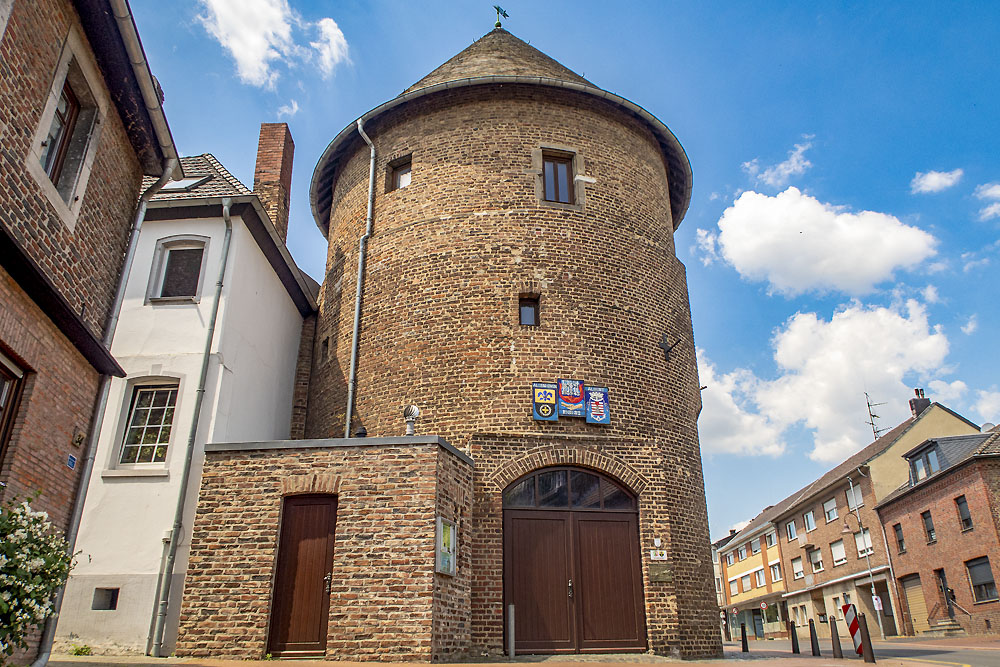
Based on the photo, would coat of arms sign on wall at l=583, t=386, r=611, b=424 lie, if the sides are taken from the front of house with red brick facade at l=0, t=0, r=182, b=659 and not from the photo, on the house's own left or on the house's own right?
on the house's own left

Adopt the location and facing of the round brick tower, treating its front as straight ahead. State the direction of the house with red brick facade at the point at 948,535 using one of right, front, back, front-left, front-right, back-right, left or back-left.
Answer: back-left

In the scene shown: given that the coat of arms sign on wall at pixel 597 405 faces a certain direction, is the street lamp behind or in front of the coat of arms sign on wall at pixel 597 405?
behind

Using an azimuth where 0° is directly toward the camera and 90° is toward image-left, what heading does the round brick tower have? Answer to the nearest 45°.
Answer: approximately 0°

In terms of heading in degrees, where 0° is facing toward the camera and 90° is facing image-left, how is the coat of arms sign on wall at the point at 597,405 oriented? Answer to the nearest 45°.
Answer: approximately 0°

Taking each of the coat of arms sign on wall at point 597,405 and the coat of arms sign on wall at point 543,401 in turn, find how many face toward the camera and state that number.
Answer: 2

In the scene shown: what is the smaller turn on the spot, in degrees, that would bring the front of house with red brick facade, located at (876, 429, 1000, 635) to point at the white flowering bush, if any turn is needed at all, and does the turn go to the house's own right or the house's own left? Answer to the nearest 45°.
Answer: approximately 45° to the house's own left

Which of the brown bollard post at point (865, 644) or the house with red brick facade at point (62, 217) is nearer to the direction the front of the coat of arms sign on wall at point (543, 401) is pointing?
the house with red brick facade

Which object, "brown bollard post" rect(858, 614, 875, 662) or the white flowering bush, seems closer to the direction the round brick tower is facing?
the white flowering bush

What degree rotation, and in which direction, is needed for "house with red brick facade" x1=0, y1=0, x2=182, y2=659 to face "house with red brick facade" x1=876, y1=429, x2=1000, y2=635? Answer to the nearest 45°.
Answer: approximately 45° to its left

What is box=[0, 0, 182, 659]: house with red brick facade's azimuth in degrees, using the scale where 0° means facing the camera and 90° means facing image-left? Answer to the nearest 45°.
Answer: approximately 315°

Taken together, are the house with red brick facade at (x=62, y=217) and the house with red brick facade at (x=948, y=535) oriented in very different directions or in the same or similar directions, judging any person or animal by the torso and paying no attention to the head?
very different directions
